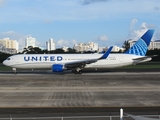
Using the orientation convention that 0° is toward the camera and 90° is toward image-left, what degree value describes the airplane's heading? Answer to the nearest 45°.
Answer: approximately 90°
